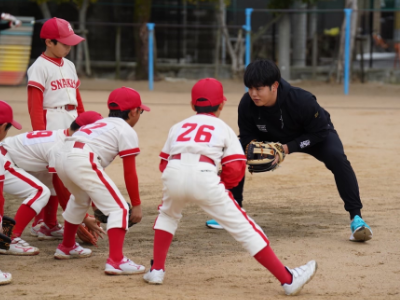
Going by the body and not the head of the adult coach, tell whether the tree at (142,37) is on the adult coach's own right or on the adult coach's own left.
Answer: on the adult coach's own right

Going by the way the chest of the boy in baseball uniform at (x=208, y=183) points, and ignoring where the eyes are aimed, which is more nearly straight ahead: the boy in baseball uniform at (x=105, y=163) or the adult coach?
the adult coach

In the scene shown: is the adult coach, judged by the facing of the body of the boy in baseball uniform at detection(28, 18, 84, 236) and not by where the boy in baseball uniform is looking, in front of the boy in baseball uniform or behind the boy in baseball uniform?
in front

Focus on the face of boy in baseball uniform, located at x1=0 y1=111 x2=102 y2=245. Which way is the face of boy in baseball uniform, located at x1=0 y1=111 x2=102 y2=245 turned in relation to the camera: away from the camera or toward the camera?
away from the camera

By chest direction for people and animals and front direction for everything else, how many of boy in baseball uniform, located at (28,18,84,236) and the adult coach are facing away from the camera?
0

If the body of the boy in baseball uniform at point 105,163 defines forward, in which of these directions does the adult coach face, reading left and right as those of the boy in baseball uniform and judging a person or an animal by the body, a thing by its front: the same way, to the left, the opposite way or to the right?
the opposite way

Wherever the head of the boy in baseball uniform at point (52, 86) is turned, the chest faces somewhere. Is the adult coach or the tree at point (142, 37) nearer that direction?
the adult coach

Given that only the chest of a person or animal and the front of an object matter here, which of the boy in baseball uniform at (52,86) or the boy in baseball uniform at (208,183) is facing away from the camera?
the boy in baseball uniform at (208,183)

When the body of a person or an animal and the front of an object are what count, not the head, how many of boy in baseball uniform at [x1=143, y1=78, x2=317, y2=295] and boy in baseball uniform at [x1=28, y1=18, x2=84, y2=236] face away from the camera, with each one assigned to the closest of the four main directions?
1

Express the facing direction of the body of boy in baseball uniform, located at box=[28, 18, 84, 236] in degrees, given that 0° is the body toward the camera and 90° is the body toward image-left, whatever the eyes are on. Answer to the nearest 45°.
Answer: approximately 315°

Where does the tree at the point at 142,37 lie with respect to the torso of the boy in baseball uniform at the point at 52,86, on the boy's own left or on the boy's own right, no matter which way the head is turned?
on the boy's own left

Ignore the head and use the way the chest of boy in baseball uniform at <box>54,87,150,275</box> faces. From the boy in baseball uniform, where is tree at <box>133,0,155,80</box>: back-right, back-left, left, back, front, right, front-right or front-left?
front-left

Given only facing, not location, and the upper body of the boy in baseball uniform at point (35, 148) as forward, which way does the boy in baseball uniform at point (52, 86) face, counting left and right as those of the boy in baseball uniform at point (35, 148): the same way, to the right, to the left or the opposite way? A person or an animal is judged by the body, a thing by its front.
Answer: to the right

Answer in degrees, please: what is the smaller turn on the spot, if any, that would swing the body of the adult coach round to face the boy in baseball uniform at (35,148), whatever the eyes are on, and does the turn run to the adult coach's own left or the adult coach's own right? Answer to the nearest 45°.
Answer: approximately 45° to the adult coach's own right

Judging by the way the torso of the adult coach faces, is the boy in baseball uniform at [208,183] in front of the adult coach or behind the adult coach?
in front

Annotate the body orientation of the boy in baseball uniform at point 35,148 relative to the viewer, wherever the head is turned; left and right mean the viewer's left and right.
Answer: facing away from the viewer and to the right of the viewer

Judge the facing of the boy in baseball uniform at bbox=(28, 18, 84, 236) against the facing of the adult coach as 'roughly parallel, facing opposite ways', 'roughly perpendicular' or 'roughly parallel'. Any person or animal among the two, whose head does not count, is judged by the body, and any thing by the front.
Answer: roughly perpendicular
